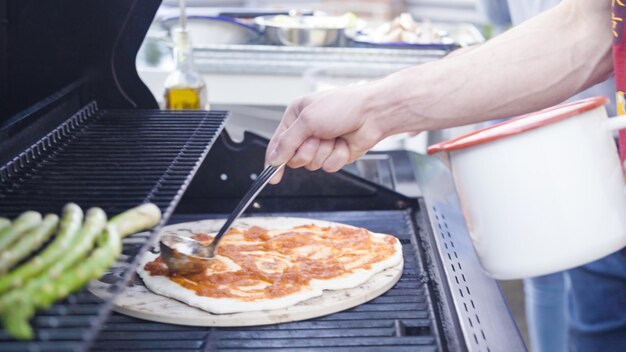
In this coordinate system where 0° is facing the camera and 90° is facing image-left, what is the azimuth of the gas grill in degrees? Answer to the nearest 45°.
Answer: approximately 270°
